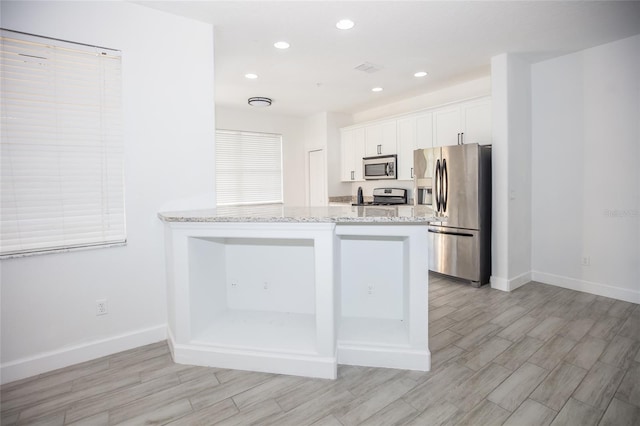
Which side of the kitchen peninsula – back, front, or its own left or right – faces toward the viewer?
front

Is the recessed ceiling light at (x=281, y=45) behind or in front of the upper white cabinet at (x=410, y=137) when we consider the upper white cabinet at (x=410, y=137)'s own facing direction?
in front

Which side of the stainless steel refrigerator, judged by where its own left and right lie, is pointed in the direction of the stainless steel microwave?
right

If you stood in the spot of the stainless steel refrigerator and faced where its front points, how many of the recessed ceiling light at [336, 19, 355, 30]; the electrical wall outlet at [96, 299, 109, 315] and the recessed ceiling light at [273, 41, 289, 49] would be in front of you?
3

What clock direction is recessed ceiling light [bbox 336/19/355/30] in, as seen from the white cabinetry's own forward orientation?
The recessed ceiling light is roughly at 11 o'clock from the white cabinetry.

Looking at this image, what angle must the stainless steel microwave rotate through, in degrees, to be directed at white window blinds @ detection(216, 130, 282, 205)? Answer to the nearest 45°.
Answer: approximately 45° to its right

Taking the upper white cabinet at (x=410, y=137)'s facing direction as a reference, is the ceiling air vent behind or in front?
in front

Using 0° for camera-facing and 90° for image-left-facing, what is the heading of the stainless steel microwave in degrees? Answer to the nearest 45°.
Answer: approximately 45°

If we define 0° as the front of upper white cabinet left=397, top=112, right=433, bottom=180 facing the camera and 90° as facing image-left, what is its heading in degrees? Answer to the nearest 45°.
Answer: approximately 45°

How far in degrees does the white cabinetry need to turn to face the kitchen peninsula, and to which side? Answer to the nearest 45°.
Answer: approximately 45° to its left

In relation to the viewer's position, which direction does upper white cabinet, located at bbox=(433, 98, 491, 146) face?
facing the viewer and to the left of the viewer

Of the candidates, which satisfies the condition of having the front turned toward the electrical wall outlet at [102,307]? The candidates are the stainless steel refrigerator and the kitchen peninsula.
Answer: the stainless steel refrigerator

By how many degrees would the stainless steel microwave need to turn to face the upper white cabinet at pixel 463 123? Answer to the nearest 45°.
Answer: approximately 90° to its left

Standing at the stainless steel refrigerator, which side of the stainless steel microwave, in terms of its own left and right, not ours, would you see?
left

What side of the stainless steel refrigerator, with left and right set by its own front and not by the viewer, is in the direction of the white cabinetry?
right
